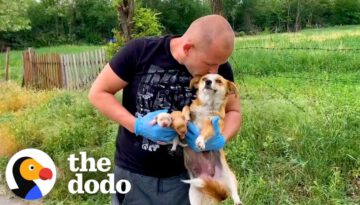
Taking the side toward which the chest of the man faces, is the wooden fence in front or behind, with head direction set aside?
behind

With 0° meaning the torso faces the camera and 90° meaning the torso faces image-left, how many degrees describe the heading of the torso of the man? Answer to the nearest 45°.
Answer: approximately 315°

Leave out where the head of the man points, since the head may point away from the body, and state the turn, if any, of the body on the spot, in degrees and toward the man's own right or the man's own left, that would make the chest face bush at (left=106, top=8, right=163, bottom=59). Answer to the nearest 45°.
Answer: approximately 135° to the man's own left

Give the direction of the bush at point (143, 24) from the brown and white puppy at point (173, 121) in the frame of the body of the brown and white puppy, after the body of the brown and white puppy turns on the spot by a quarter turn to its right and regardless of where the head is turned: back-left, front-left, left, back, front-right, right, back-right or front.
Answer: front-right

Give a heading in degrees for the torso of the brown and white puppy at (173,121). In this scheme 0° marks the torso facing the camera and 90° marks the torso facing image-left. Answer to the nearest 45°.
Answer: approximately 45°
